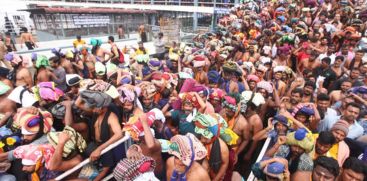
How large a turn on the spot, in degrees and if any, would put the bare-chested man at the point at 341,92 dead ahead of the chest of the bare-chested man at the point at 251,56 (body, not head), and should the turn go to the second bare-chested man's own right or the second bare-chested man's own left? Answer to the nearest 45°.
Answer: approximately 45° to the second bare-chested man's own left

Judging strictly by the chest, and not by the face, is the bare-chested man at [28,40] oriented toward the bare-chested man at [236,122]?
no

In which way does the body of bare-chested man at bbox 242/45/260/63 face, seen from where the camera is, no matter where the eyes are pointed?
toward the camera

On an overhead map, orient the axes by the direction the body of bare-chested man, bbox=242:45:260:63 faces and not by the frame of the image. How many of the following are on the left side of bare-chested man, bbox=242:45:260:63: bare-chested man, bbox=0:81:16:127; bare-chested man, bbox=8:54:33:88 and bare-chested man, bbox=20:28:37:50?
0

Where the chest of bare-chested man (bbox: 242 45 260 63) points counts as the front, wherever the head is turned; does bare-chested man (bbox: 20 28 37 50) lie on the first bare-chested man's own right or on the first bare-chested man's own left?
on the first bare-chested man's own right
